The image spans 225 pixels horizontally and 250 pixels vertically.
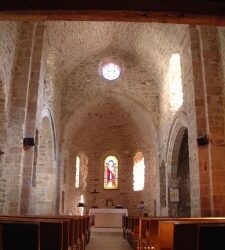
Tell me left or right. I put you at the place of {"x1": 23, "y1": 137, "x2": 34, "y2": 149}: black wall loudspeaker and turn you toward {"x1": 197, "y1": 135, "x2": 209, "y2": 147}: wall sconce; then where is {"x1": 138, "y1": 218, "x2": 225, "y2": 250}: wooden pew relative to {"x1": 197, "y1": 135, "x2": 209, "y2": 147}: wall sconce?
right

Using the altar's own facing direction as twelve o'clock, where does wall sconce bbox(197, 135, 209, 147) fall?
The wall sconce is roughly at 11 o'clock from the altar.

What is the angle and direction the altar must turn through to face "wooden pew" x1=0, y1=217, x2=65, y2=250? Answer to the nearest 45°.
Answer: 0° — it already faces it

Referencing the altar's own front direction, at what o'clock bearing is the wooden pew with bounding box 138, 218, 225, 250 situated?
The wooden pew is roughly at 12 o'clock from the altar.

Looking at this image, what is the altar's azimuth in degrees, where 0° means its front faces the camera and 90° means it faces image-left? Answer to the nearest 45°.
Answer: approximately 0°
